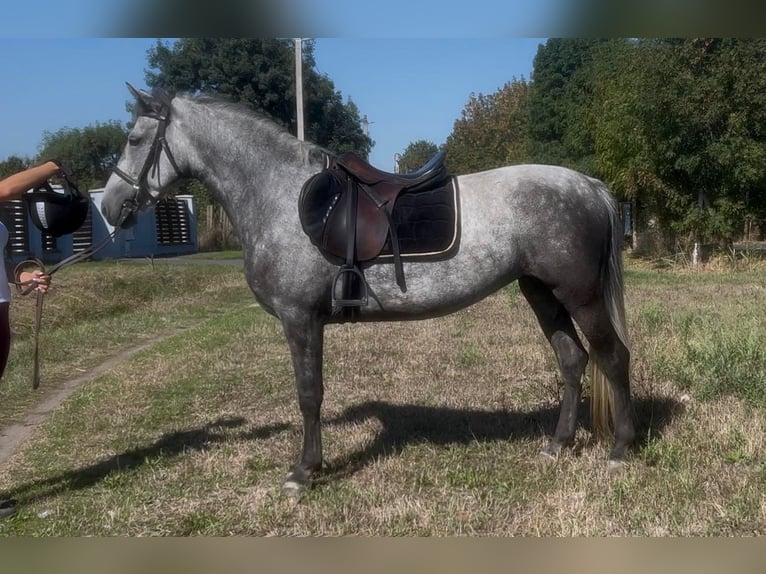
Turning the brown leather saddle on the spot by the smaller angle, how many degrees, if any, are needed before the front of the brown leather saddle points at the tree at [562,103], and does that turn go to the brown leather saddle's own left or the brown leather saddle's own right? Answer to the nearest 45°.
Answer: approximately 90° to the brown leather saddle's own right

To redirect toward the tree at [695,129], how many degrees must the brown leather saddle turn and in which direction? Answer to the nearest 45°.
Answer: approximately 135° to its right

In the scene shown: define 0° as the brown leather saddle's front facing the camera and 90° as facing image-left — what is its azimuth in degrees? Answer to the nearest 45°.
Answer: approximately 90°

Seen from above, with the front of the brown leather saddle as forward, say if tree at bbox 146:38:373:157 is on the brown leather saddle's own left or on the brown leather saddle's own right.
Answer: on the brown leather saddle's own right

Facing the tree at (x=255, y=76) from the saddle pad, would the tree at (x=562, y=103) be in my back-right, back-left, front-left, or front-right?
front-right

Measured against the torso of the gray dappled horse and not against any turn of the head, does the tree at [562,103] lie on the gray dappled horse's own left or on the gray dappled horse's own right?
on the gray dappled horse's own right

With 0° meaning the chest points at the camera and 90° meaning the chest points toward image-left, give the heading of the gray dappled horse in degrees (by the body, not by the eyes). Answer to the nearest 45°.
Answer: approximately 90°

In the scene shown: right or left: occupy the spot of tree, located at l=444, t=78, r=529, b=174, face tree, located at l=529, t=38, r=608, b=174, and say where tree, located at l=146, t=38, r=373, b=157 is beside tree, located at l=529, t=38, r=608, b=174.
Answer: right

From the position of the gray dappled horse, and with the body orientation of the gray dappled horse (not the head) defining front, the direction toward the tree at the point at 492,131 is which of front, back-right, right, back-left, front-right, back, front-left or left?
right

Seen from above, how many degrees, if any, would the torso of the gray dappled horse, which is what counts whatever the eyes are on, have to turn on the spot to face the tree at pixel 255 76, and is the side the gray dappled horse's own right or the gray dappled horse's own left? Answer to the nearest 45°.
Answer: approximately 90° to the gray dappled horse's own right

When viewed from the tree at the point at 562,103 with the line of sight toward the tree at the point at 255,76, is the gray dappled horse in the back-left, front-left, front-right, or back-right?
front-left

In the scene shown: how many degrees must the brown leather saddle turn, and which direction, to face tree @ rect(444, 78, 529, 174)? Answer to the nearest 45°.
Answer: approximately 90° to its right
